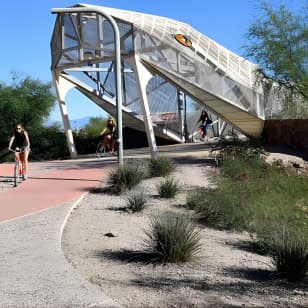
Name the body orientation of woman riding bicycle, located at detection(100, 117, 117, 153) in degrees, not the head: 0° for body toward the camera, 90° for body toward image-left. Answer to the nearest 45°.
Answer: approximately 45°

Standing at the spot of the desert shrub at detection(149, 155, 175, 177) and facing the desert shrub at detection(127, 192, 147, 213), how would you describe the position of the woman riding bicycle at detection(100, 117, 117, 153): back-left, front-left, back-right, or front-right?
back-right

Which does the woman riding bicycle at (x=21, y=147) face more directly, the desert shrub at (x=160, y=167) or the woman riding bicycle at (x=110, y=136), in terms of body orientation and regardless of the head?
the desert shrub

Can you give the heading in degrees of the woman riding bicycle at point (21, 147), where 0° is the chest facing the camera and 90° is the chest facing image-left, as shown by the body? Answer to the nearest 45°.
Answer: approximately 0°

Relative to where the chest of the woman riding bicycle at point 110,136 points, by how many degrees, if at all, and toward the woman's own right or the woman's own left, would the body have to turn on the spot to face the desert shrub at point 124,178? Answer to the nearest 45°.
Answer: approximately 45° to the woman's own left

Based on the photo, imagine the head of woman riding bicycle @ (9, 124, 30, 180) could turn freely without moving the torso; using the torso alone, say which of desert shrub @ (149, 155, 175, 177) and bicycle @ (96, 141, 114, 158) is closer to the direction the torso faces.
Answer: the desert shrub

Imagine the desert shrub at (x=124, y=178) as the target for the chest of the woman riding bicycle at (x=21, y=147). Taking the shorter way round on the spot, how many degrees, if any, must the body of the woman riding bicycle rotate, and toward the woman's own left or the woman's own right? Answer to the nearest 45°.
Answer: approximately 45° to the woman's own left

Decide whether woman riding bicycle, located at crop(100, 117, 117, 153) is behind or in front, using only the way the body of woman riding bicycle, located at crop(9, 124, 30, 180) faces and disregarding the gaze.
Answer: behind

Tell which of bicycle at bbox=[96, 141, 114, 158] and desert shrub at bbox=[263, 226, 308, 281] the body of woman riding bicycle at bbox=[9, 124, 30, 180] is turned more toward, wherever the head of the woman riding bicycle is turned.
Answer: the desert shrub
